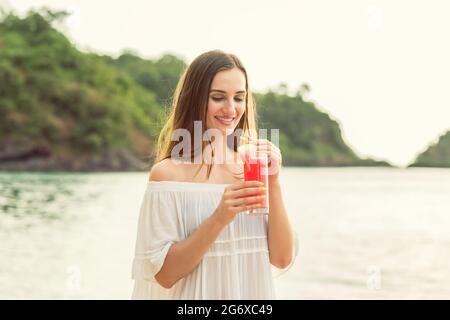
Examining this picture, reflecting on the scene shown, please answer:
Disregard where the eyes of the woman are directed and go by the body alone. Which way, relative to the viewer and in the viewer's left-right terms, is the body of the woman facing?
facing the viewer and to the right of the viewer
